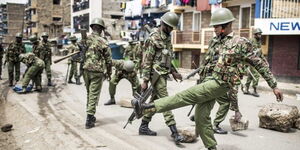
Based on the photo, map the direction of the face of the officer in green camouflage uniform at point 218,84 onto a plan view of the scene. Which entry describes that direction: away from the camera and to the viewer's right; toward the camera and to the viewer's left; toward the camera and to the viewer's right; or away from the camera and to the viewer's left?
toward the camera and to the viewer's left

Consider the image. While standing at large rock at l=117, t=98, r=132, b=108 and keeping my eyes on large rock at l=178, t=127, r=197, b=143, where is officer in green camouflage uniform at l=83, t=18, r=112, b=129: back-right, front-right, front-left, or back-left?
front-right

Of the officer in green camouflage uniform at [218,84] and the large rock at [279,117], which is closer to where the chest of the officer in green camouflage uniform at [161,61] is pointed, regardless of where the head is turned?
the officer in green camouflage uniform

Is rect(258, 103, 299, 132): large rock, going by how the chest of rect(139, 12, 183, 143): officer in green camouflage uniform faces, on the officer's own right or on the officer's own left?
on the officer's own left

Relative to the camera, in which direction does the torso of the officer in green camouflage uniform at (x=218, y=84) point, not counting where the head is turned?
to the viewer's left

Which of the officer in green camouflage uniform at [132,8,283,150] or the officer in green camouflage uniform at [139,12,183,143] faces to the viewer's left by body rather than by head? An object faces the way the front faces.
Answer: the officer in green camouflage uniform at [132,8,283,150]

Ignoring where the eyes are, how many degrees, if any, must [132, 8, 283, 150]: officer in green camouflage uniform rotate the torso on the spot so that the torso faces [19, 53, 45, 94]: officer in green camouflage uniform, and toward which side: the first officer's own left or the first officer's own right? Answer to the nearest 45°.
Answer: approximately 45° to the first officer's own right

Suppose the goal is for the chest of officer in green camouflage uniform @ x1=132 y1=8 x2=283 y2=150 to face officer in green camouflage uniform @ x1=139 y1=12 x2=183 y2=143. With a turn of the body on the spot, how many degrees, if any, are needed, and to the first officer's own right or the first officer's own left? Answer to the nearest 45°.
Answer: approximately 45° to the first officer's own right
